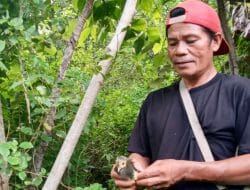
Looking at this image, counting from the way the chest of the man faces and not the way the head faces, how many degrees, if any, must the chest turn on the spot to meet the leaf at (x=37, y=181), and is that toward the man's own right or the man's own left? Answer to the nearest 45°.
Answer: approximately 45° to the man's own right

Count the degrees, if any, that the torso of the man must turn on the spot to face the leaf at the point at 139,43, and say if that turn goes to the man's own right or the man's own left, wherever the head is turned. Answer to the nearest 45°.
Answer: approximately 90° to the man's own right

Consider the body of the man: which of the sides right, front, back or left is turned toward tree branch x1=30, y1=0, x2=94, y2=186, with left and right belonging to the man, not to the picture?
right

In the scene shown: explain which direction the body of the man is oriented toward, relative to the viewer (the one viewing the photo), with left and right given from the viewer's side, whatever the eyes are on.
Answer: facing the viewer and to the left of the viewer

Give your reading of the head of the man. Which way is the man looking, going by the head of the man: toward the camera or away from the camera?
toward the camera

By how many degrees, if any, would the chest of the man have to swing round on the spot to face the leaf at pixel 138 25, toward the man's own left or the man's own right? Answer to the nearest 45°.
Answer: approximately 90° to the man's own right
